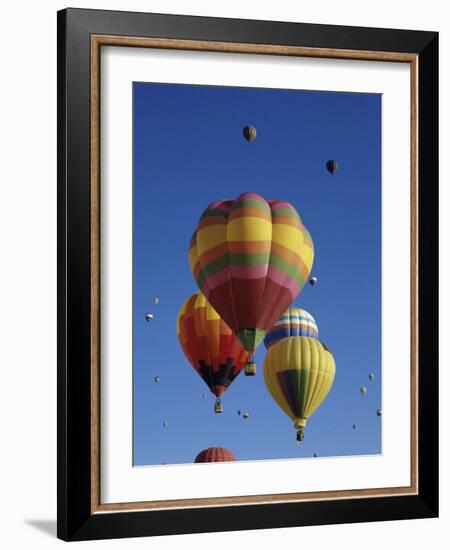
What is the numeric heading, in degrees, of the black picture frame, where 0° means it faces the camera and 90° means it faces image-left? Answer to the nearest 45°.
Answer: approximately 315°
